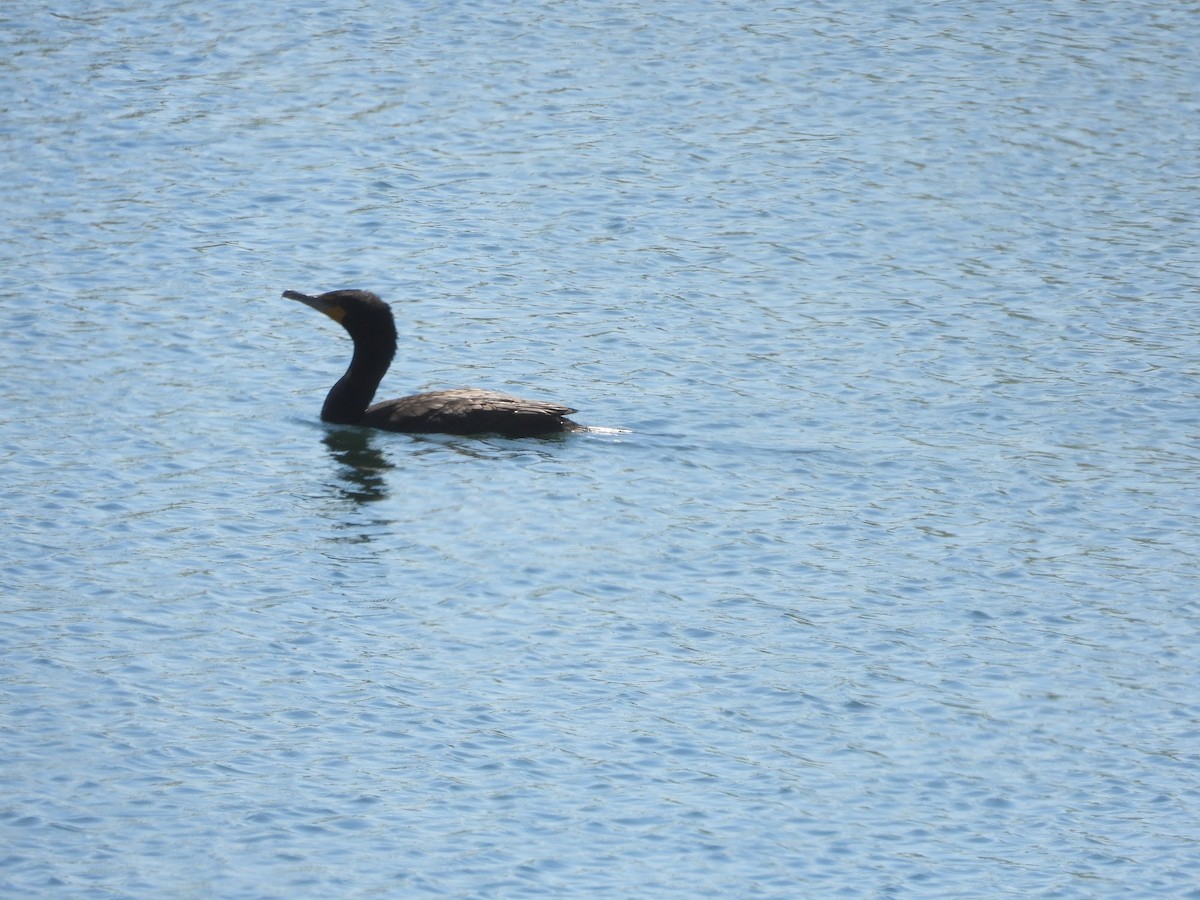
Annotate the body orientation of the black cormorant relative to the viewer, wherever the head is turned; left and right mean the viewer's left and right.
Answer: facing to the left of the viewer
